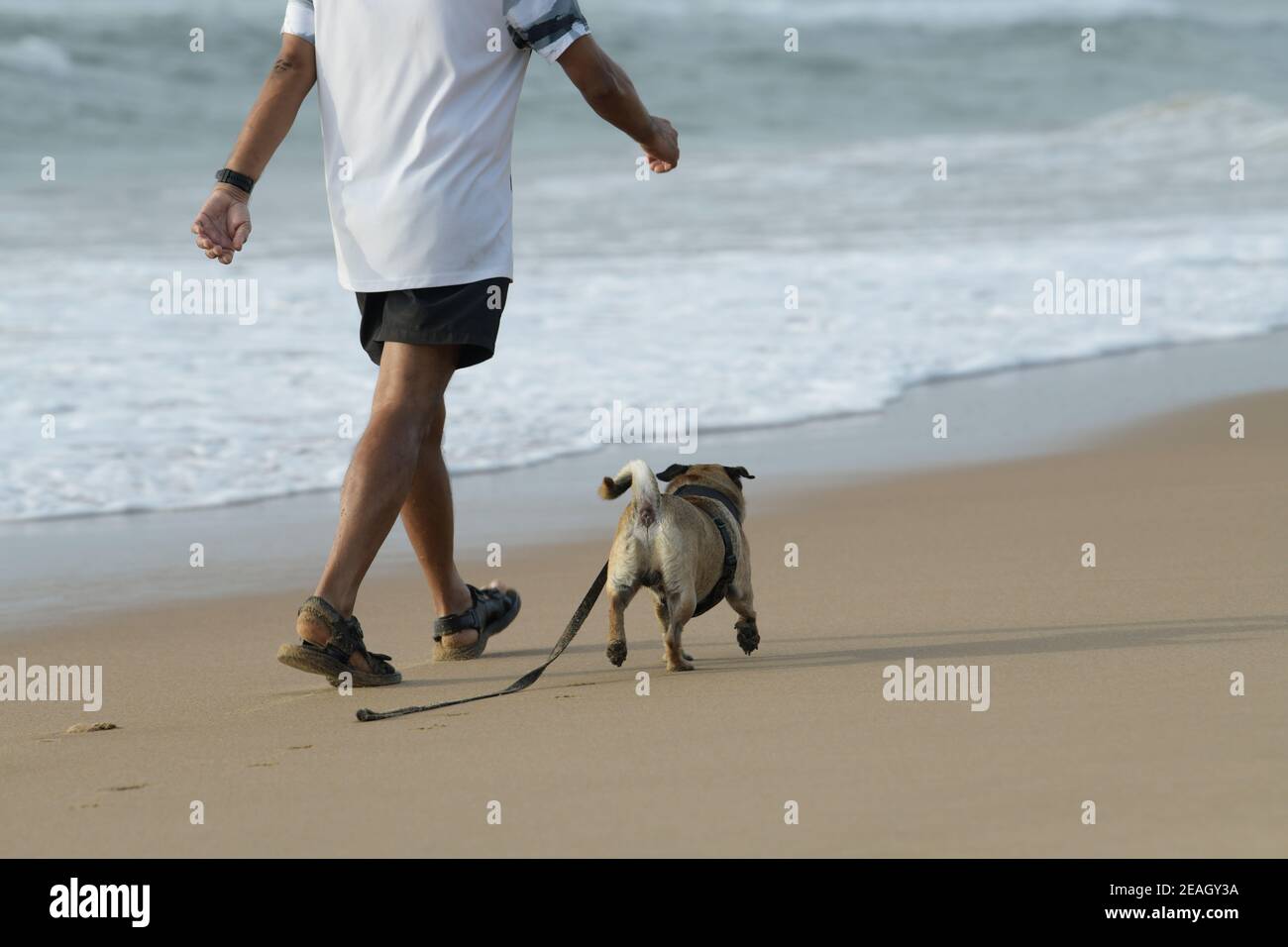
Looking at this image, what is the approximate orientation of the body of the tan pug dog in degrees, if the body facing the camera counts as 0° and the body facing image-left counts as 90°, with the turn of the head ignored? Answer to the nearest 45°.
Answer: approximately 225°
